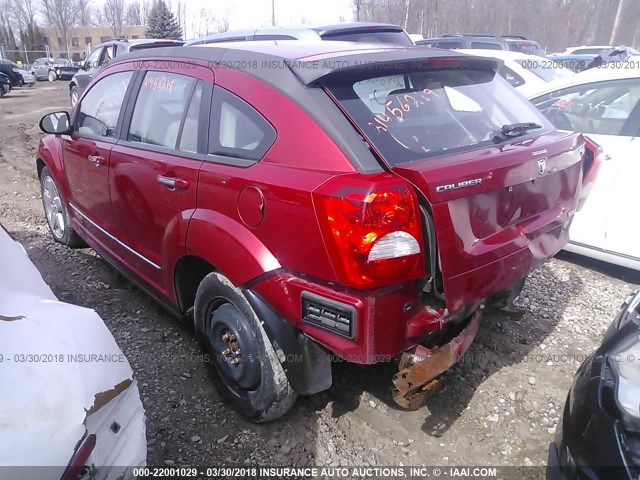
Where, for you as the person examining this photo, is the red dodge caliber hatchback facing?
facing away from the viewer and to the left of the viewer

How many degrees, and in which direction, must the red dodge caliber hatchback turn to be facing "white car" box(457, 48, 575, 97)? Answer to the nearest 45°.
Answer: approximately 90° to its right

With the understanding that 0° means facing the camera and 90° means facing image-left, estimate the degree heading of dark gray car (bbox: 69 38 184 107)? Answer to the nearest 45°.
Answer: approximately 135°

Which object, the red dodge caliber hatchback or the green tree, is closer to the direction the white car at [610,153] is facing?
the green tree

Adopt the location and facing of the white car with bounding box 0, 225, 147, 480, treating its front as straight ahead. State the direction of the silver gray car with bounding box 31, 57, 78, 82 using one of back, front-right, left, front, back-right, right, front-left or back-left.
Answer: front-right

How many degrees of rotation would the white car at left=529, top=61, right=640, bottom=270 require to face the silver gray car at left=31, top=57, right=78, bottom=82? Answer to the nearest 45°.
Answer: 0° — it already faces it

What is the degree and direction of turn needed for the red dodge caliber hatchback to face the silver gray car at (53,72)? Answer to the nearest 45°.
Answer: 0° — it already faces it

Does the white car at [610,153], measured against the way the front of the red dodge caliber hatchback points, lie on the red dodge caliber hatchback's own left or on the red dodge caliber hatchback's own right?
on the red dodge caliber hatchback's own right

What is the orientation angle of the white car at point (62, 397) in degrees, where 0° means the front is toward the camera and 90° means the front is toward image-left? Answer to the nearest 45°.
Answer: approximately 135°
